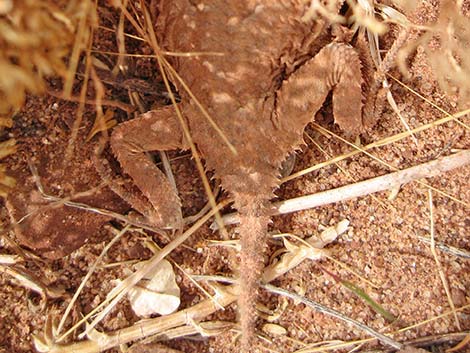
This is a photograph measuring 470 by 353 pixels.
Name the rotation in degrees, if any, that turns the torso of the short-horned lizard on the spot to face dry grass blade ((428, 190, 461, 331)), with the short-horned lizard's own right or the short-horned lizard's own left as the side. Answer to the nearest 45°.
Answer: approximately 90° to the short-horned lizard's own right

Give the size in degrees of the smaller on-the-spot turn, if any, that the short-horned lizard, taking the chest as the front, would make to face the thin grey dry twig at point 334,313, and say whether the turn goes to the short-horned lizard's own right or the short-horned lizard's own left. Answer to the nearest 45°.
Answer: approximately 180°

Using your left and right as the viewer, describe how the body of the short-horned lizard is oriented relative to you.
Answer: facing away from the viewer
